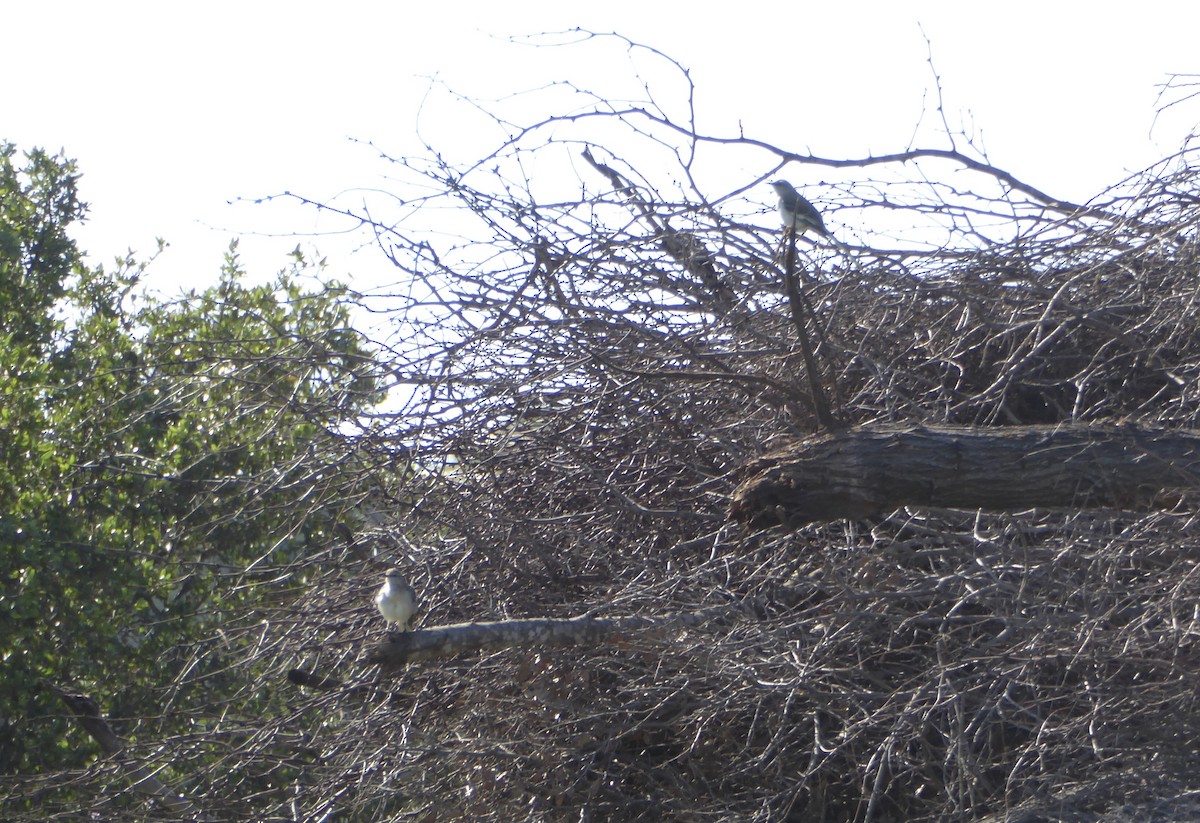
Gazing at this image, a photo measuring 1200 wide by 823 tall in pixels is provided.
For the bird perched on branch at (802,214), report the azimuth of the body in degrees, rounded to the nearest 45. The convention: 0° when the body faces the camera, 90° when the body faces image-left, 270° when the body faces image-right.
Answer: approximately 90°

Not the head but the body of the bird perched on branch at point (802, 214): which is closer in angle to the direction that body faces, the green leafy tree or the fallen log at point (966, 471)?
the green leafy tree

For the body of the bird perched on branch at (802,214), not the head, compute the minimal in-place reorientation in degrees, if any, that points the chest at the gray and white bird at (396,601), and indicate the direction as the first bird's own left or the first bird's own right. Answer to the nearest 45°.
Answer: approximately 45° to the first bird's own left

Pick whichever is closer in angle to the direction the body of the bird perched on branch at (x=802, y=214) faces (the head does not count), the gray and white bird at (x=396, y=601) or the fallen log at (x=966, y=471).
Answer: the gray and white bird

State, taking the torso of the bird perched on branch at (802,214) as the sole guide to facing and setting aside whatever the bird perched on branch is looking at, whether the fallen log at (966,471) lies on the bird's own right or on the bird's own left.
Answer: on the bird's own left
